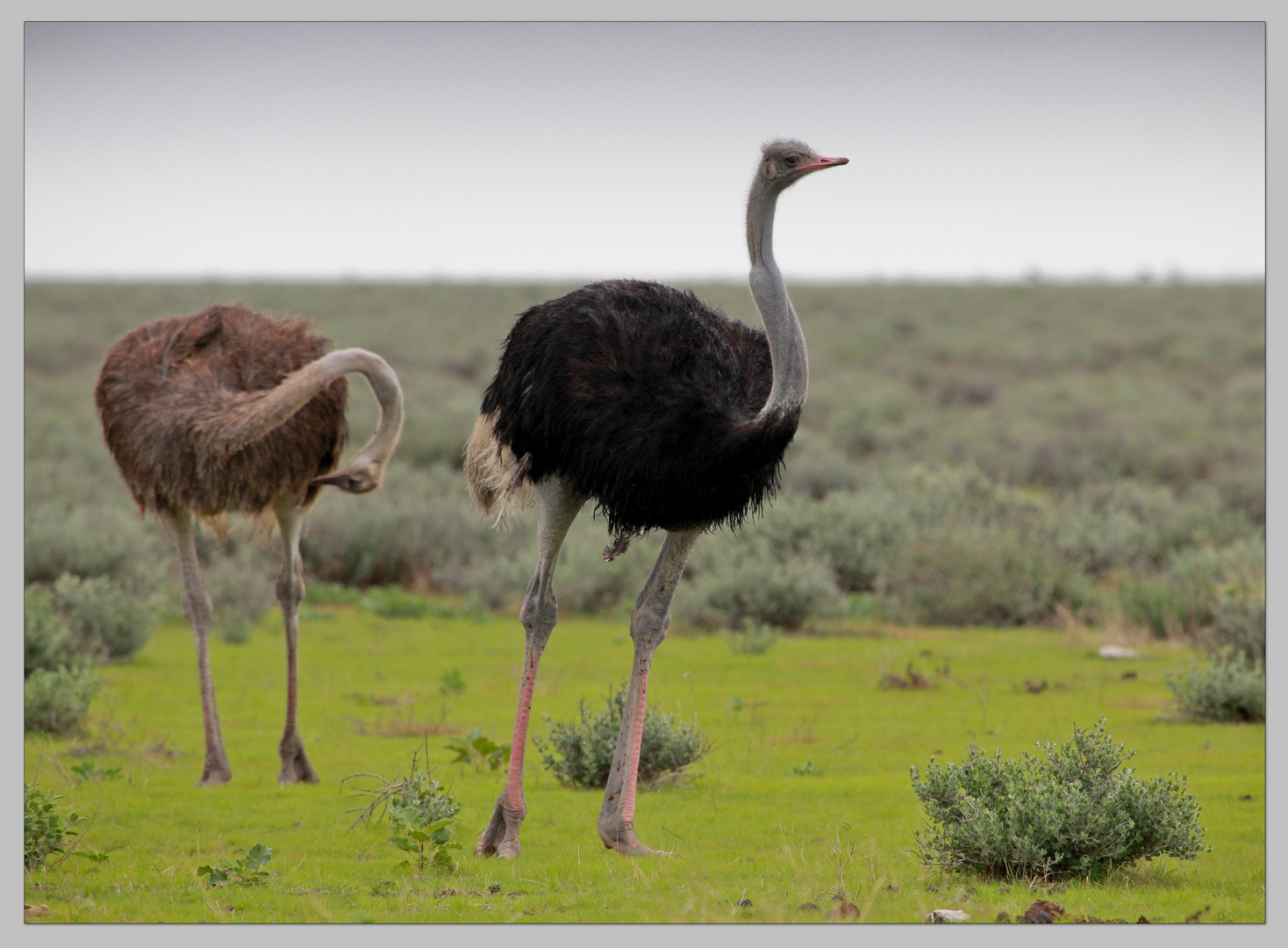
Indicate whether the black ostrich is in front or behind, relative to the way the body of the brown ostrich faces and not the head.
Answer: in front

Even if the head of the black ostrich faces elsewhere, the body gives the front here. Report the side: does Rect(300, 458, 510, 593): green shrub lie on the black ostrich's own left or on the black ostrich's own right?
on the black ostrich's own left

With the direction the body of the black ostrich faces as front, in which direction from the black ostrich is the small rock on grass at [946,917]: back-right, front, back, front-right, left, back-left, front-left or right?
front-right

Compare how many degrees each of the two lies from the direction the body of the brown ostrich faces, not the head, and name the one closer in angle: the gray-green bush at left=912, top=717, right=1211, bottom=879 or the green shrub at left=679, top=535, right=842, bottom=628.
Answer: the gray-green bush

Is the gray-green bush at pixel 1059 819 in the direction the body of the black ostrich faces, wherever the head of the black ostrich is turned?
yes

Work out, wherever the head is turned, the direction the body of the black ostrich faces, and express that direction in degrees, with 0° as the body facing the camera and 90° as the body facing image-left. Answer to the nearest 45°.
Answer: approximately 270°
